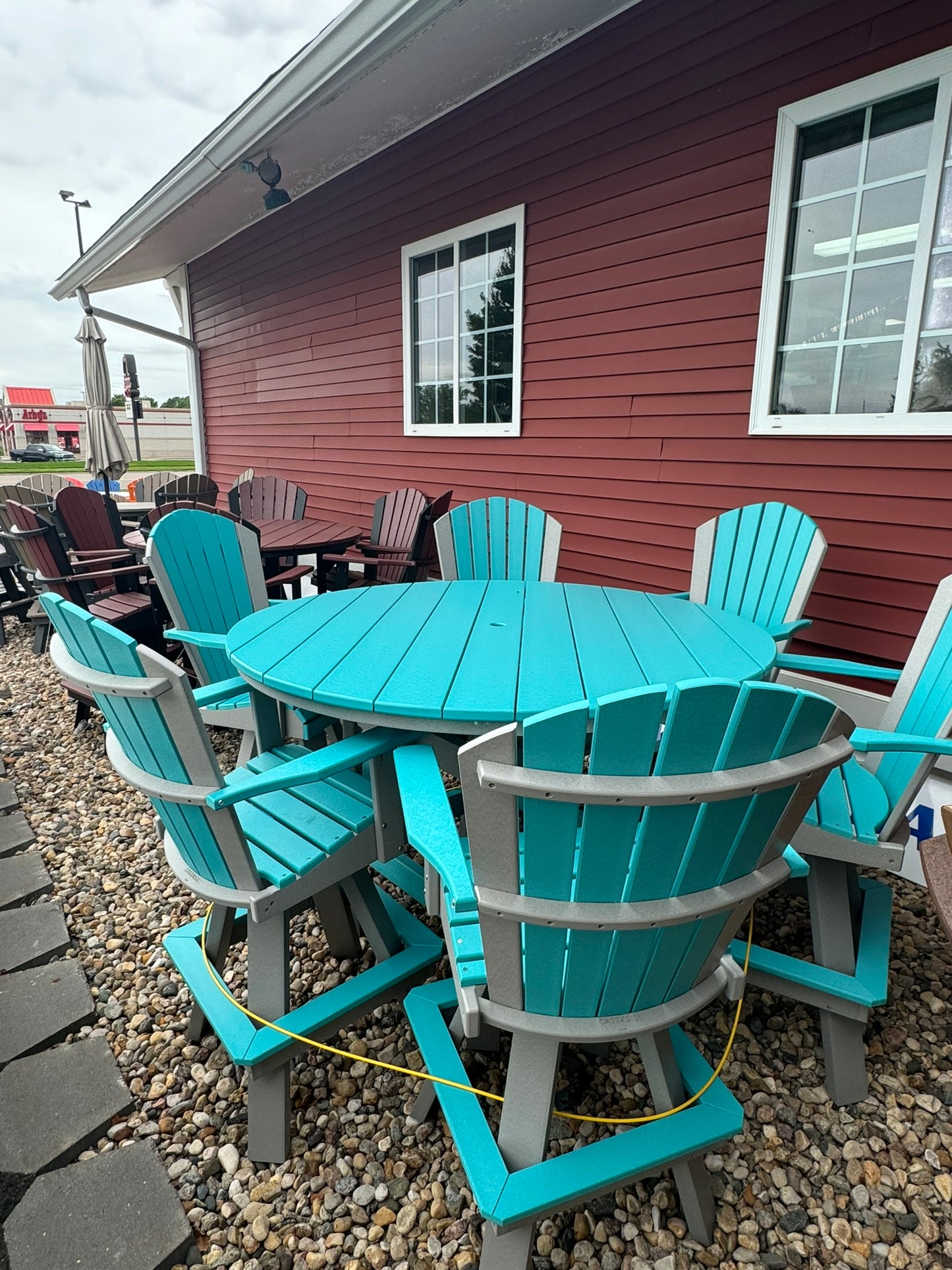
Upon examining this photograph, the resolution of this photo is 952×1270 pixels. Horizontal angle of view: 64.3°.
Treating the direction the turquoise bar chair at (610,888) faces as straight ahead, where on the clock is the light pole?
The light pole is roughly at 12 o'clock from the turquoise bar chair.

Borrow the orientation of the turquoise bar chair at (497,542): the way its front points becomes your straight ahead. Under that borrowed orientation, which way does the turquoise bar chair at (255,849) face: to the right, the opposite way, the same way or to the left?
to the left

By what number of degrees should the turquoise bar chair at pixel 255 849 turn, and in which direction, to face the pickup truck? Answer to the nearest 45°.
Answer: approximately 45° to its left

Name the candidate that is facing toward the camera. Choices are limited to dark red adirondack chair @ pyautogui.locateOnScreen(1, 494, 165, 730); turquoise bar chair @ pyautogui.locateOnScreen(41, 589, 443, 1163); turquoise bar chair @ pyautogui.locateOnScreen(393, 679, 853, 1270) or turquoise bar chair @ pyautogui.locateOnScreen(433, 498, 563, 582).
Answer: turquoise bar chair @ pyautogui.locateOnScreen(433, 498, 563, 582)

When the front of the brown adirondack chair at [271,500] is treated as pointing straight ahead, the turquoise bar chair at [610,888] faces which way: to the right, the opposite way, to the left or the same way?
the opposite way

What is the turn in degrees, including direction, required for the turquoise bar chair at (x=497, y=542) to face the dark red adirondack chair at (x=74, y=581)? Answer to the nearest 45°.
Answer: approximately 90° to its right

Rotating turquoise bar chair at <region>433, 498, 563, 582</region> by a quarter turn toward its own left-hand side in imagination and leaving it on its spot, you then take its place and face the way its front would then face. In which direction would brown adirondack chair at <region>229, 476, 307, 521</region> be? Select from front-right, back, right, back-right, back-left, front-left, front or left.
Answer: back-left

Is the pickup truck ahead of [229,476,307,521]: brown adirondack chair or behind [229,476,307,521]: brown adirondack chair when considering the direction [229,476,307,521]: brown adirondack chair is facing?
behind

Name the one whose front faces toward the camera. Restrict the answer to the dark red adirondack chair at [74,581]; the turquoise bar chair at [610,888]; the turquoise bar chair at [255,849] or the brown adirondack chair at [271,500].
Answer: the brown adirondack chair

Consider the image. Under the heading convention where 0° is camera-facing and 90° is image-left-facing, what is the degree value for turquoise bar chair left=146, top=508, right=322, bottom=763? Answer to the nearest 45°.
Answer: approximately 315°
